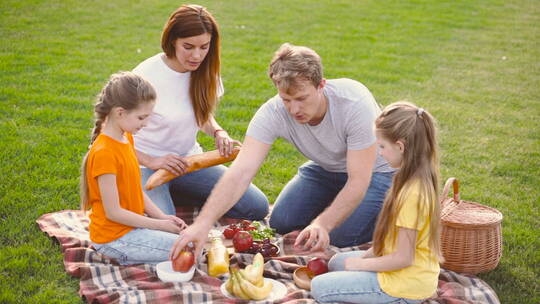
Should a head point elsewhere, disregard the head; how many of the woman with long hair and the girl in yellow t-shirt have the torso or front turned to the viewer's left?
1

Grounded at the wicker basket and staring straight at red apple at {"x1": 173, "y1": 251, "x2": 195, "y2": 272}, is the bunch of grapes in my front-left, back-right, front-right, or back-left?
front-right

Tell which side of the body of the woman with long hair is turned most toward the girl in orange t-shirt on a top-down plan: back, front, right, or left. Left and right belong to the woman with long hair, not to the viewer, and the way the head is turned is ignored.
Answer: right

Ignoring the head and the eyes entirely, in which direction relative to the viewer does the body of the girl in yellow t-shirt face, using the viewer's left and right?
facing to the left of the viewer

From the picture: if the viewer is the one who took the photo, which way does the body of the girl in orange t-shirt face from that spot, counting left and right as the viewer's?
facing to the right of the viewer

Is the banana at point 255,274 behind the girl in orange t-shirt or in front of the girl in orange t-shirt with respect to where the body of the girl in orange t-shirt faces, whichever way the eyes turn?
in front

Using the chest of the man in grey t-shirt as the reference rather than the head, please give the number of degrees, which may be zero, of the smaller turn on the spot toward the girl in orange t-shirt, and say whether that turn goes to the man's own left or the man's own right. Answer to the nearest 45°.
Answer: approximately 45° to the man's own right

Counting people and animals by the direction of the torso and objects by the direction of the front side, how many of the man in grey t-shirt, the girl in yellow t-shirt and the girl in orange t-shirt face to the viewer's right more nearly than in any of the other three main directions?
1

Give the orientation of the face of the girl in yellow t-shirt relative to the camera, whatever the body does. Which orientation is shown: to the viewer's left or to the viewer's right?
to the viewer's left

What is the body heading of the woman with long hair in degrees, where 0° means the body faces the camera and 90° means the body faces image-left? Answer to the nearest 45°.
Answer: approximately 315°

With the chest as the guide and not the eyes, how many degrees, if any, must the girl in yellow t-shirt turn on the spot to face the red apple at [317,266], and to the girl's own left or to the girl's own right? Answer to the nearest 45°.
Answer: approximately 45° to the girl's own right

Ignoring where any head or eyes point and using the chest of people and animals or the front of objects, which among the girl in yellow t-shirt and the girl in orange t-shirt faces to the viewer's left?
the girl in yellow t-shirt

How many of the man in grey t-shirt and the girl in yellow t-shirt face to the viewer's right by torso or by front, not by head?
0

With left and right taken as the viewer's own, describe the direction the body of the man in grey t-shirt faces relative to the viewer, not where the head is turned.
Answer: facing the viewer and to the left of the viewer

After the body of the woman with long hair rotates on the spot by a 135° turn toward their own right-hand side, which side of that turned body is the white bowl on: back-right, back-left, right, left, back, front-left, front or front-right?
left

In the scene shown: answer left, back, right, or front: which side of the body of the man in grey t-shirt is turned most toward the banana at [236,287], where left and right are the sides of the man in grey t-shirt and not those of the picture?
front

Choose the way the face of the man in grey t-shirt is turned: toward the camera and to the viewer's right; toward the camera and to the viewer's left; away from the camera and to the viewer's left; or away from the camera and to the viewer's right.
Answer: toward the camera and to the viewer's left

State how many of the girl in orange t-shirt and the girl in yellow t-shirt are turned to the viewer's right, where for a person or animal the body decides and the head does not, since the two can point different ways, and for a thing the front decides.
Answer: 1
